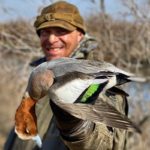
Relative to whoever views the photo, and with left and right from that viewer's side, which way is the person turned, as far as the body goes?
facing the viewer and to the left of the viewer
